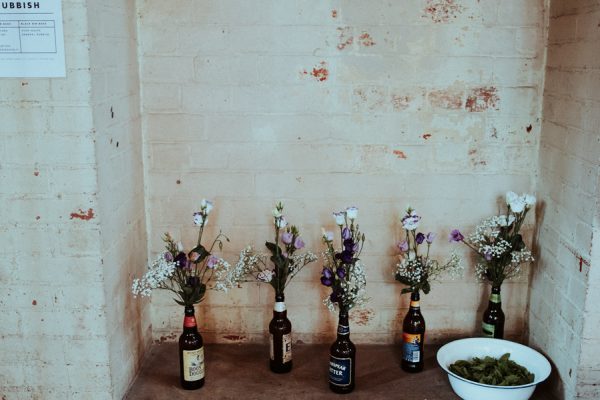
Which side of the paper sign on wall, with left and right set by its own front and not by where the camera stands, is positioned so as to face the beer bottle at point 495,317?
left

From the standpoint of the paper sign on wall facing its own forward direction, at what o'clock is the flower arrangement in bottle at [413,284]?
The flower arrangement in bottle is roughly at 9 o'clock from the paper sign on wall.

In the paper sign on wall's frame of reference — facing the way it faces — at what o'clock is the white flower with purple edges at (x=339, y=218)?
The white flower with purple edges is roughly at 9 o'clock from the paper sign on wall.

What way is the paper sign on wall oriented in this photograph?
toward the camera

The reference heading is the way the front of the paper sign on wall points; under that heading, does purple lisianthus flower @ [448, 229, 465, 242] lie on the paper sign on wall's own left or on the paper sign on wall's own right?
on the paper sign on wall's own left
